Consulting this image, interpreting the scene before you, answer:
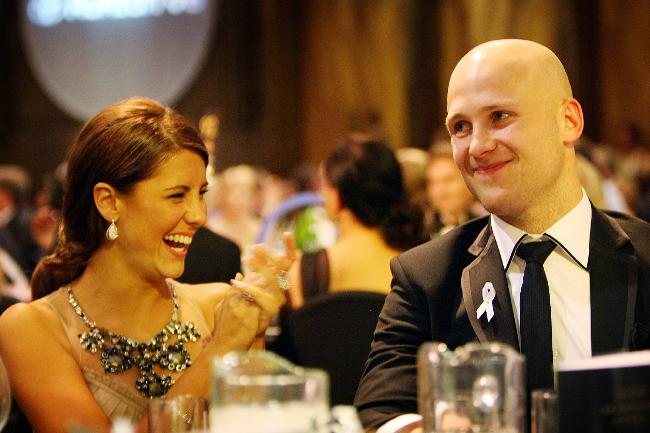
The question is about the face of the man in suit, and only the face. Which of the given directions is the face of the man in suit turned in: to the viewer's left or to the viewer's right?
to the viewer's left

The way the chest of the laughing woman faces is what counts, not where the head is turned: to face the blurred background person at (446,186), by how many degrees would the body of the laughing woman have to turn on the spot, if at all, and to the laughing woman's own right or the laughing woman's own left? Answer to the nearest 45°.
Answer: approximately 90° to the laughing woman's own left

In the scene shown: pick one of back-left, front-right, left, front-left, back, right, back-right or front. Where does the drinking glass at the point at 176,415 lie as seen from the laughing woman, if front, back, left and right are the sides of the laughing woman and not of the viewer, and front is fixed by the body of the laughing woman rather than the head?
front-right

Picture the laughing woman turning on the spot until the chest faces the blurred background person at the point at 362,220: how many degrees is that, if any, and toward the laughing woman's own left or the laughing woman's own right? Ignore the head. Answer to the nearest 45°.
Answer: approximately 90° to the laughing woman's own left

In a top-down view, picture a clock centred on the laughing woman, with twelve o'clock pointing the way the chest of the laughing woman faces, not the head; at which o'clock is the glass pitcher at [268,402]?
The glass pitcher is roughly at 1 o'clock from the laughing woman.

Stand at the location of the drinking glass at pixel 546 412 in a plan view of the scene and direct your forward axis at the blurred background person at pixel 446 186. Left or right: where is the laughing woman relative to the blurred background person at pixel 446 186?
left

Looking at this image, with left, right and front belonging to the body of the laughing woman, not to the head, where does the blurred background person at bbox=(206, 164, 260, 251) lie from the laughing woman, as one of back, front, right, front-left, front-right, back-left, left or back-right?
back-left

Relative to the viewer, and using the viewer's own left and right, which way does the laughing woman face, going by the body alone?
facing the viewer and to the right of the viewer

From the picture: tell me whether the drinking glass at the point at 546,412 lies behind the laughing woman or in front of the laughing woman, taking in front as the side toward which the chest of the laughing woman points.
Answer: in front

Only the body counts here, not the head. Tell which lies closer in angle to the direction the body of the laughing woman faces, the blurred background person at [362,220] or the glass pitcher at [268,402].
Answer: the glass pitcher
